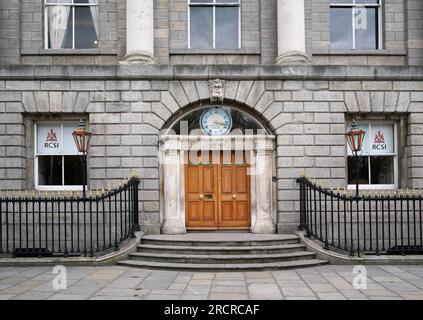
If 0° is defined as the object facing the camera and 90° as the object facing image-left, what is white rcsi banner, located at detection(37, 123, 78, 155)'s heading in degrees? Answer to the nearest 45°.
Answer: approximately 0°

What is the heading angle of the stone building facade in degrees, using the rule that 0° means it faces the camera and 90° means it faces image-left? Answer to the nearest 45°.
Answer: approximately 0°

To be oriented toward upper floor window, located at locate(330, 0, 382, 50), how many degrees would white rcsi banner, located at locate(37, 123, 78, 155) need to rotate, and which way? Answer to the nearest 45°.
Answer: approximately 90° to its left
